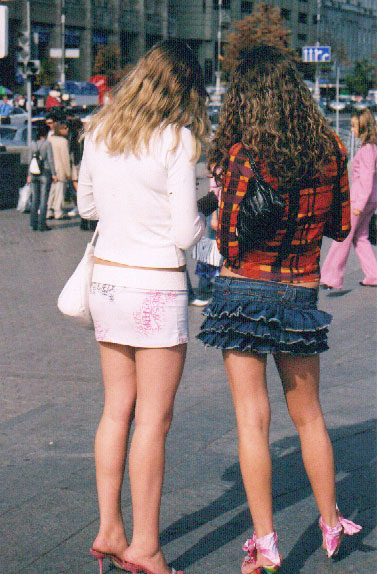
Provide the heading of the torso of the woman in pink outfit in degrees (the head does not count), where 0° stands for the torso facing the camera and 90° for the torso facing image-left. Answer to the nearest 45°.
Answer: approximately 90°

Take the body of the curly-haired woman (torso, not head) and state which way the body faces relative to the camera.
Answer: away from the camera

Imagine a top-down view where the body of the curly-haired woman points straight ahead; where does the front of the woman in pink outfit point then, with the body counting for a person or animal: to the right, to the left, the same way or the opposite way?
to the left

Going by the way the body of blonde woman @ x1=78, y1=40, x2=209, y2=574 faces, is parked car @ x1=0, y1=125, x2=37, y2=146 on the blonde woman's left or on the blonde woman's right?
on the blonde woman's left

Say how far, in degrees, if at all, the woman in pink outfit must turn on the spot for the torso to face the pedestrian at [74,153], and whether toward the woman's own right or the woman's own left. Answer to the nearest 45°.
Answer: approximately 45° to the woman's own right

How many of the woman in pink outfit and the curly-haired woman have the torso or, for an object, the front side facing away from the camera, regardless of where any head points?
1

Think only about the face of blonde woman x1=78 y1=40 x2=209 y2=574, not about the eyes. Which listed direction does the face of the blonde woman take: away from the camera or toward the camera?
away from the camera

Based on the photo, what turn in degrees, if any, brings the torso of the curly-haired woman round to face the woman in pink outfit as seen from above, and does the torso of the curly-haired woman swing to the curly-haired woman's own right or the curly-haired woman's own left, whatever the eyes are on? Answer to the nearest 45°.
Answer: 0° — they already face them

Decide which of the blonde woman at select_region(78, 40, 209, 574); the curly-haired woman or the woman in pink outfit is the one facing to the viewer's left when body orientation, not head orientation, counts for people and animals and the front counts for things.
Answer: the woman in pink outfit

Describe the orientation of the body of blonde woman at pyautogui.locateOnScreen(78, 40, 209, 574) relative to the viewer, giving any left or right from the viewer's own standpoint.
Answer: facing away from the viewer and to the right of the viewer

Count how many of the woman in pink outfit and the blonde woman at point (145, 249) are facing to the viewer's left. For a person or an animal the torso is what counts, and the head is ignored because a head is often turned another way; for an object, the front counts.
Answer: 1
